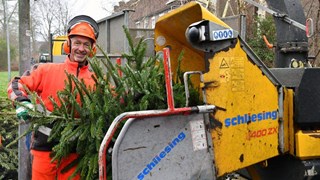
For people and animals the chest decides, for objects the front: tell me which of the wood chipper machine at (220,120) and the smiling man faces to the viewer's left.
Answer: the wood chipper machine

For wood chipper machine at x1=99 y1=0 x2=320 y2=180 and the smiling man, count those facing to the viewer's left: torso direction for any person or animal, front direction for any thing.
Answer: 1

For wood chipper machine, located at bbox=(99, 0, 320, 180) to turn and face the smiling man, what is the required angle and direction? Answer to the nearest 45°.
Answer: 0° — it already faces them

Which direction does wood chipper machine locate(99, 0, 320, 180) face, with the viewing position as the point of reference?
facing to the left of the viewer

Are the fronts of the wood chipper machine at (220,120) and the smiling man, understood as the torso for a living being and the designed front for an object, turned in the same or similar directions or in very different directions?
very different directions
